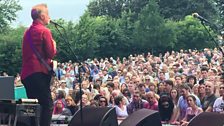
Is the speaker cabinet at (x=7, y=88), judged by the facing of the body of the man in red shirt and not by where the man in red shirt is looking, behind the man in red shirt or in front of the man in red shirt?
behind

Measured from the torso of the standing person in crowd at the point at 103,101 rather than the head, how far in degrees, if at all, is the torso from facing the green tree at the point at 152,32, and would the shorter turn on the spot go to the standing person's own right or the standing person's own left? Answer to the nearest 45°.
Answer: approximately 135° to the standing person's own right

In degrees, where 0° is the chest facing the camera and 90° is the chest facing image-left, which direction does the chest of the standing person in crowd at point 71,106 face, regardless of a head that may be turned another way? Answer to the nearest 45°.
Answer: approximately 45°

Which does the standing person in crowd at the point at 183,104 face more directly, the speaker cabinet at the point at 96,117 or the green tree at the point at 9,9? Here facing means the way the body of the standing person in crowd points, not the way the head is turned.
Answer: the speaker cabinet

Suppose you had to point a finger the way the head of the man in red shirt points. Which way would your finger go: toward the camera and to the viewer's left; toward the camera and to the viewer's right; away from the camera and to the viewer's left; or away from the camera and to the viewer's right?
away from the camera and to the viewer's right
